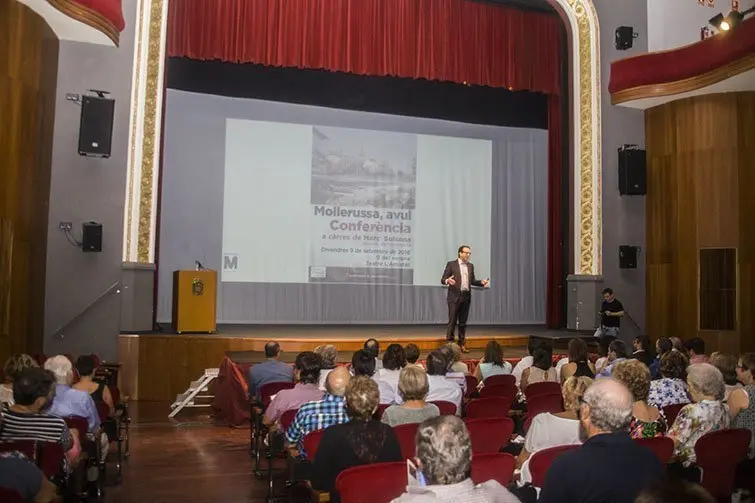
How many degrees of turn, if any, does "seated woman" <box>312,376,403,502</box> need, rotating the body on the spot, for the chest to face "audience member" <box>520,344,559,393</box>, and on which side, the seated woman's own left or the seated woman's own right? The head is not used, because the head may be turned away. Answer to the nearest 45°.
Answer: approximately 45° to the seated woman's own right

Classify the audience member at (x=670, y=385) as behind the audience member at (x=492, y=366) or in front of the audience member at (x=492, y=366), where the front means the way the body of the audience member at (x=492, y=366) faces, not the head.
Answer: behind

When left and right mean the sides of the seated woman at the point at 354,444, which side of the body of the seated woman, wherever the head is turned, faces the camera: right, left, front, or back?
back

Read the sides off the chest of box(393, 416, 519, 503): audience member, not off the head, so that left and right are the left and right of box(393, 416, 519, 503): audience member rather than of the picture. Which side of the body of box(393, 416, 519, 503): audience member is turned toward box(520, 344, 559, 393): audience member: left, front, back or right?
front

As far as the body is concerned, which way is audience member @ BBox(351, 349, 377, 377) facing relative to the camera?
away from the camera

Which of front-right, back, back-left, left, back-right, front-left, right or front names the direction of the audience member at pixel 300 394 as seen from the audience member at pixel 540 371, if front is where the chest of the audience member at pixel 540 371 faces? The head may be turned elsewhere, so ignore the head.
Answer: back-left

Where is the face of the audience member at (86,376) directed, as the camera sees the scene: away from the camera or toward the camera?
away from the camera

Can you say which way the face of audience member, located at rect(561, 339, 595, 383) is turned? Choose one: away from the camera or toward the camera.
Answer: away from the camera

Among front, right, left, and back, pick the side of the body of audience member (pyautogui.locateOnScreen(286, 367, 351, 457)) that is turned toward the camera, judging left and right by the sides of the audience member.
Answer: back

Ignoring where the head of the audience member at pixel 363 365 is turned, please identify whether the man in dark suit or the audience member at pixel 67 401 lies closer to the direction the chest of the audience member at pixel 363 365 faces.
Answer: the man in dark suit

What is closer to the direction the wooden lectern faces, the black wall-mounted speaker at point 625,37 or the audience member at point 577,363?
the audience member

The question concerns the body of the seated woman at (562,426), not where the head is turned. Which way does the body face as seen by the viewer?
away from the camera

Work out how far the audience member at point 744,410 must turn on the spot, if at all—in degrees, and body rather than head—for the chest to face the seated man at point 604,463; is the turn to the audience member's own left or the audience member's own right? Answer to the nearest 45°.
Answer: approximately 135° to the audience member's own left

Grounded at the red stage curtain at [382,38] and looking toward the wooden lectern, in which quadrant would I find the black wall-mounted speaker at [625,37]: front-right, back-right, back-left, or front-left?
back-left

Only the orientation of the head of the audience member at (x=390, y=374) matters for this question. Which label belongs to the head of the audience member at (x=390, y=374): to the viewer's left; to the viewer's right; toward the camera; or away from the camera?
away from the camera

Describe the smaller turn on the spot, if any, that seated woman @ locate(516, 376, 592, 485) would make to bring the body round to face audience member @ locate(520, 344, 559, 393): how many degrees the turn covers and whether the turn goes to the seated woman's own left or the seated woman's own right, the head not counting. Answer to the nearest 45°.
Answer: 0° — they already face them
